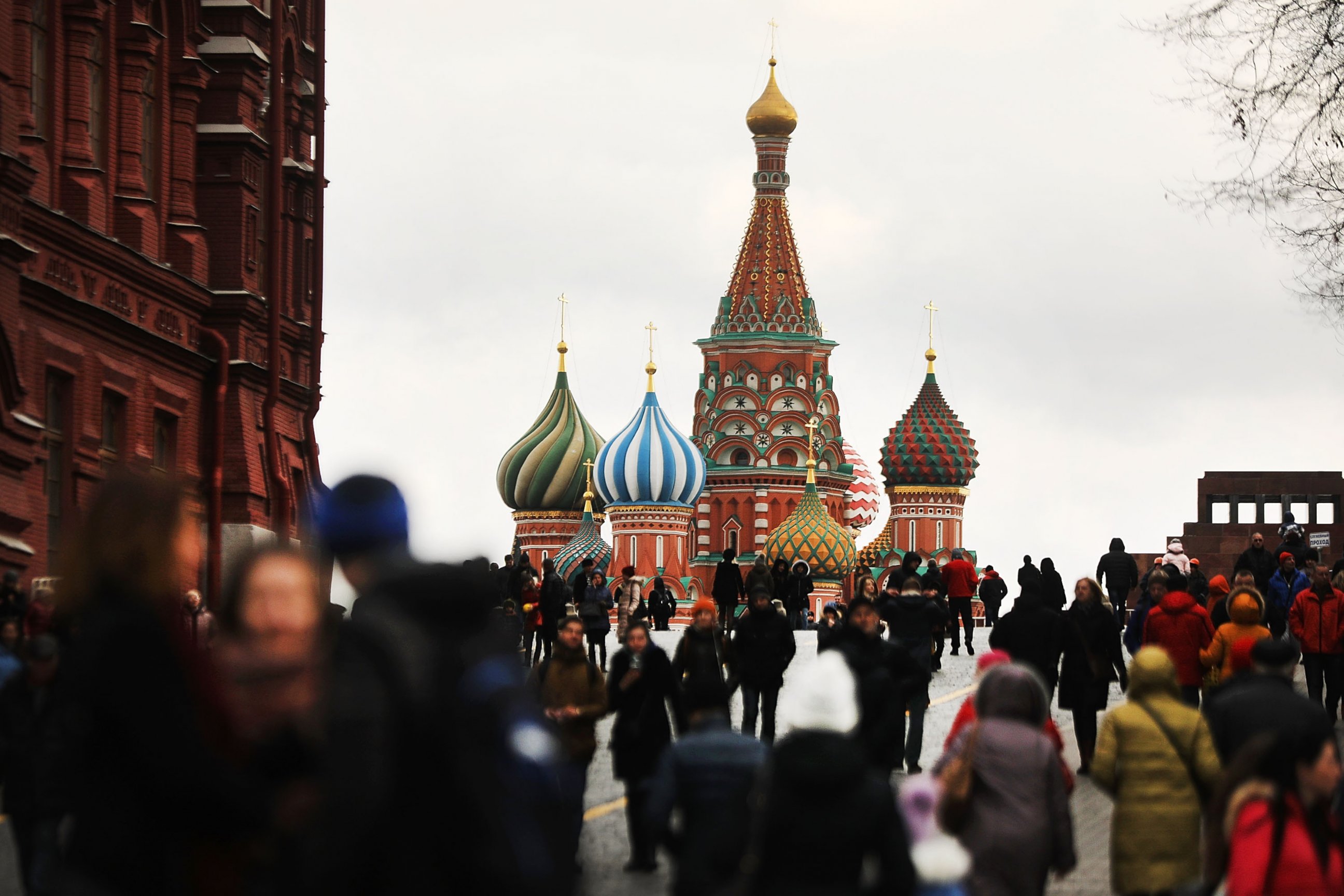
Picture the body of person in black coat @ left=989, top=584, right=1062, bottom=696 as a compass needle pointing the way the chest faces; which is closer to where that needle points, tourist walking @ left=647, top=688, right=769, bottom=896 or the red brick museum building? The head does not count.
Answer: the red brick museum building

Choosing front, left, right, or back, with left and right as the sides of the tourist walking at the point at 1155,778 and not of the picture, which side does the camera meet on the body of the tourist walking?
back

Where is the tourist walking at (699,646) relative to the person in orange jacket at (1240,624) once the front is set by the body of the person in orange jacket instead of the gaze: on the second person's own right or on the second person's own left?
on the second person's own left

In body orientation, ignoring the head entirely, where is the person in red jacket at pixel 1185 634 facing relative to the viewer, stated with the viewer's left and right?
facing away from the viewer

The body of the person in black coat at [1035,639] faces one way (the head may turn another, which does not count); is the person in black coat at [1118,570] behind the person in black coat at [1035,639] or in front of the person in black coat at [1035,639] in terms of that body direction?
in front

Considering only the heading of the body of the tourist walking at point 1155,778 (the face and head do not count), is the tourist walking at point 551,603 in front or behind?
in front

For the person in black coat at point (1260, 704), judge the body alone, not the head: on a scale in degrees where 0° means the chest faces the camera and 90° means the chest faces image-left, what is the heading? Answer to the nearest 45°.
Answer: approximately 180°

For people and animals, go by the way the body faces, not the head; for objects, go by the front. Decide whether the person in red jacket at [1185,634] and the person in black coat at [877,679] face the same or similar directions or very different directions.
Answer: very different directions

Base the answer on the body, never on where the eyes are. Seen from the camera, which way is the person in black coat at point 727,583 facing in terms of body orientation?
away from the camera

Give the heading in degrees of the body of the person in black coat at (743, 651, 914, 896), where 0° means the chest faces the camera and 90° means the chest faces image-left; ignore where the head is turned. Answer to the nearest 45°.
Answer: approximately 180°

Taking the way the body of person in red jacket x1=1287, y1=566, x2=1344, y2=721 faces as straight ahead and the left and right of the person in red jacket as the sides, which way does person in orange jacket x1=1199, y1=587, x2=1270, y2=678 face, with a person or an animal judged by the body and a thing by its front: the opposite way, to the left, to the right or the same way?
the opposite way

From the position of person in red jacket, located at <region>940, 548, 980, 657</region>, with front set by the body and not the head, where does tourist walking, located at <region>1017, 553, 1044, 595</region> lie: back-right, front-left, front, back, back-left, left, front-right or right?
front

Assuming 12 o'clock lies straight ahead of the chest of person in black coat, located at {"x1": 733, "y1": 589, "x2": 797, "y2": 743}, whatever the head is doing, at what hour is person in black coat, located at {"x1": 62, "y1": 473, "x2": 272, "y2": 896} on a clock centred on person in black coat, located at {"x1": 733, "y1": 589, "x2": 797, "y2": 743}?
person in black coat, located at {"x1": 62, "y1": 473, "x2": 272, "y2": 896} is roughly at 12 o'clock from person in black coat, located at {"x1": 733, "y1": 589, "x2": 797, "y2": 743}.

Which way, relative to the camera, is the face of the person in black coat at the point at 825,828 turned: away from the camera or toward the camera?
away from the camera

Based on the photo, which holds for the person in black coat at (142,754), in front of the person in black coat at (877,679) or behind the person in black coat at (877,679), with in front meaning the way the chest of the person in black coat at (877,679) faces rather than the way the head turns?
in front
